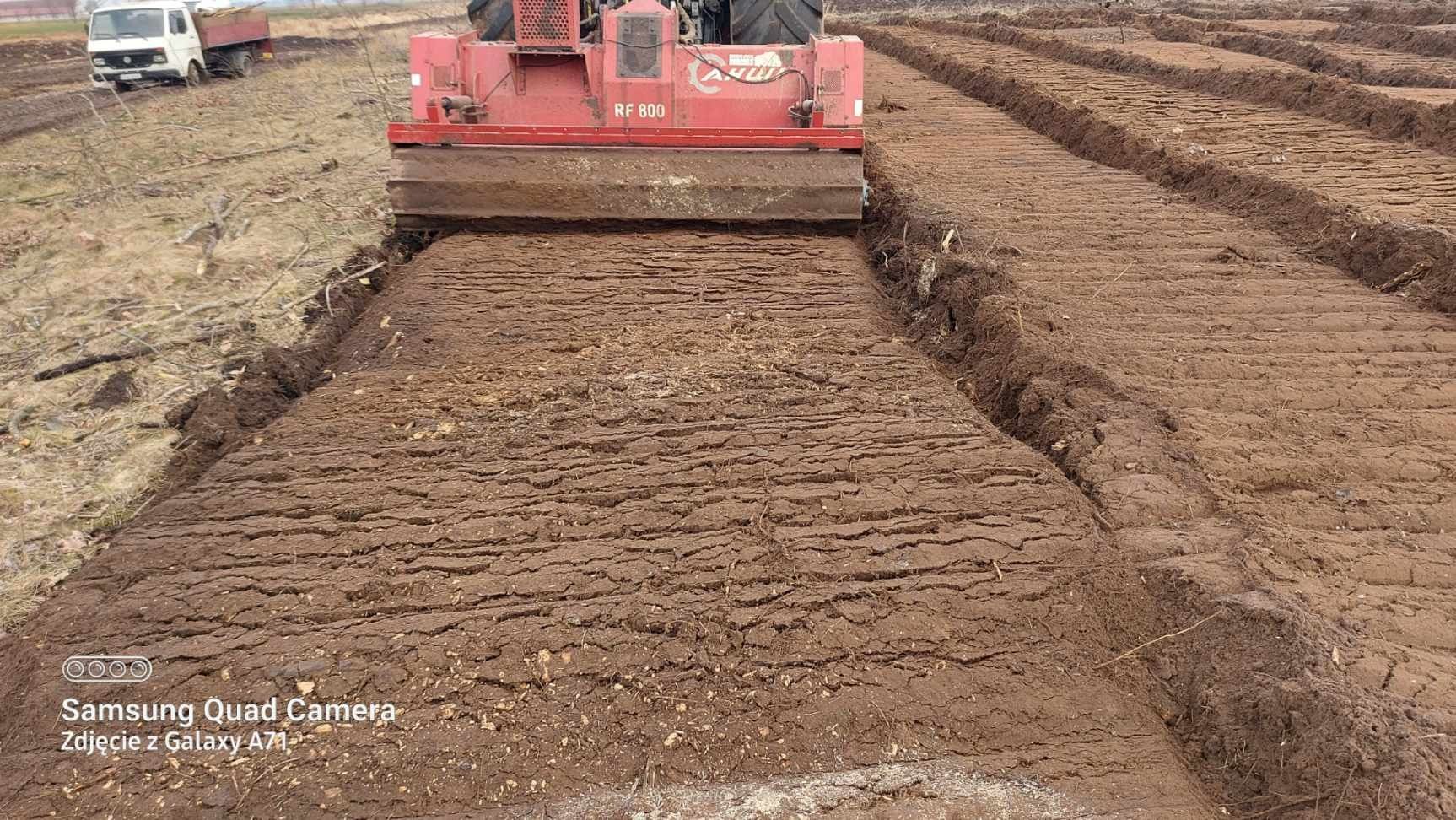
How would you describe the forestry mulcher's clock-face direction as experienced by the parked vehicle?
The forestry mulcher is roughly at 10 o'clock from the parked vehicle.

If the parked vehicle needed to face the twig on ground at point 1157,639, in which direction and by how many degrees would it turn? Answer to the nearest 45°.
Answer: approximately 45° to its left

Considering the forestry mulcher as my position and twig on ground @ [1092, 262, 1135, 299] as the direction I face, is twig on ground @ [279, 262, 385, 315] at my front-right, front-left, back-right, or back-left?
back-right

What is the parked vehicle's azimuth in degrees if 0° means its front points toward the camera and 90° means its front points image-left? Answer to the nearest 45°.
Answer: approximately 45°

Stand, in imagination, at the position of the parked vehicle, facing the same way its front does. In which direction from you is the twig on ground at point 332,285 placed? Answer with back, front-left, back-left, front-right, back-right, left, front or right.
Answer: front-left
